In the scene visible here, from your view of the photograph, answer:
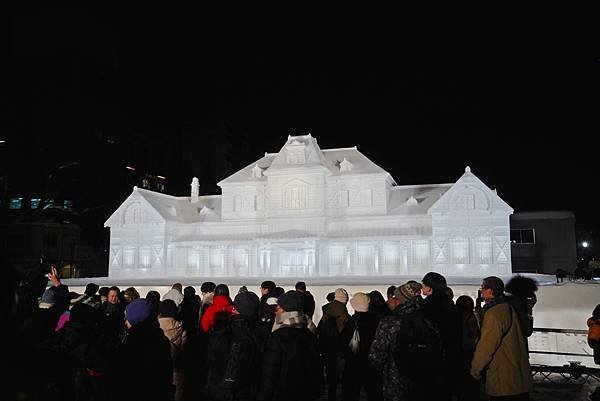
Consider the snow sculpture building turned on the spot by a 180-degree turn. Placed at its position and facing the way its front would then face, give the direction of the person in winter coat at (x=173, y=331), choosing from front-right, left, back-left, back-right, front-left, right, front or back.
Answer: back

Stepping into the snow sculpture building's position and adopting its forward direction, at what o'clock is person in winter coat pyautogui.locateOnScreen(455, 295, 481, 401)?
The person in winter coat is roughly at 12 o'clock from the snow sculpture building.

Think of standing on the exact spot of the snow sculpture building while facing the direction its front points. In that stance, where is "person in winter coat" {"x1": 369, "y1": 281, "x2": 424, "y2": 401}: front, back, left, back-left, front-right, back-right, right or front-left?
front

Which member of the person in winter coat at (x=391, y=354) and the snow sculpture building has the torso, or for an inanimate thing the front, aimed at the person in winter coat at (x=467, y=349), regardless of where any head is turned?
the snow sculpture building

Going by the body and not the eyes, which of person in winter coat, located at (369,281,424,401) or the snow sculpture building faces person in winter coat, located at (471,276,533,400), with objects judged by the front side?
the snow sculpture building

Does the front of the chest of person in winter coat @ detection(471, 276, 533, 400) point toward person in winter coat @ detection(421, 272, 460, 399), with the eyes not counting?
yes

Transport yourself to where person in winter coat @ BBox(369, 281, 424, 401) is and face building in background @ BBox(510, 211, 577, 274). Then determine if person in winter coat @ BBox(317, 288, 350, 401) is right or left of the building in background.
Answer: left

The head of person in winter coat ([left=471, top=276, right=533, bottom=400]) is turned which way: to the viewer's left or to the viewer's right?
to the viewer's left

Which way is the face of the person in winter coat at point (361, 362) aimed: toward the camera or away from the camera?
away from the camera

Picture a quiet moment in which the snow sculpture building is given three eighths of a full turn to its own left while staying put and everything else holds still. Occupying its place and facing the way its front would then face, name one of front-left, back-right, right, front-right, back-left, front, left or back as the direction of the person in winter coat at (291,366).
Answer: back-right

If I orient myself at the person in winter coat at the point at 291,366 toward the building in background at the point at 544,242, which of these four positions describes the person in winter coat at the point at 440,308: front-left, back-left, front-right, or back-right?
front-right

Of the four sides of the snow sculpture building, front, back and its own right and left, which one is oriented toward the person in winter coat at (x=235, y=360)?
front

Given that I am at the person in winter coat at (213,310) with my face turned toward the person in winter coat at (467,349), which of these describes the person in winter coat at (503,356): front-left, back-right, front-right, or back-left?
front-right

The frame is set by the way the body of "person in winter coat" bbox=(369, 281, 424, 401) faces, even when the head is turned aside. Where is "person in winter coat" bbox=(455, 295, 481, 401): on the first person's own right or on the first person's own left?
on the first person's own right

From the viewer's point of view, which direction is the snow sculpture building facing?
toward the camera

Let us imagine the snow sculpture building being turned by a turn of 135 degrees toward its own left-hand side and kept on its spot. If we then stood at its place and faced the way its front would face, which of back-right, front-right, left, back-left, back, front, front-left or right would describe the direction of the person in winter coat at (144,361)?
back-right
